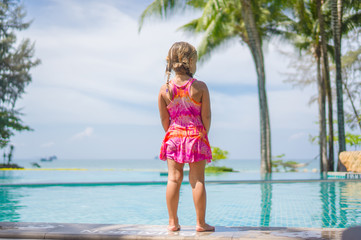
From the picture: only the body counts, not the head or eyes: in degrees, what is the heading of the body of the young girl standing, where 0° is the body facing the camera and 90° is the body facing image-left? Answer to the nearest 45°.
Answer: approximately 180°

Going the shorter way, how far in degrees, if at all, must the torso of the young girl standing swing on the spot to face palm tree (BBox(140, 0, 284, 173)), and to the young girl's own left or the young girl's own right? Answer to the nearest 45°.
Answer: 0° — they already face it

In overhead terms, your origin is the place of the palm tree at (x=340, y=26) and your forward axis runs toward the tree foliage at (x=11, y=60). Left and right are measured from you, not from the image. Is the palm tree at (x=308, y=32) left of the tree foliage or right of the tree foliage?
right

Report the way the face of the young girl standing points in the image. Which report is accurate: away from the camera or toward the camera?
away from the camera

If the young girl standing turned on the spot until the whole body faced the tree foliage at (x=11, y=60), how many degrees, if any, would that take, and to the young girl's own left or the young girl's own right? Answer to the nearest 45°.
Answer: approximately 45° to the young girl's own left

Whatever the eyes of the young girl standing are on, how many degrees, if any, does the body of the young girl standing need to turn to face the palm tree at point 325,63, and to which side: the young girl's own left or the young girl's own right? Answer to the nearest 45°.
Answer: approximately 45° to the young girl's own right

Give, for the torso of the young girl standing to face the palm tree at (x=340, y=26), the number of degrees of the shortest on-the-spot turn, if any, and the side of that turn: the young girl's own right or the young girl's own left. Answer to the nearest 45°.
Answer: approximately 45° to the young girl's own right

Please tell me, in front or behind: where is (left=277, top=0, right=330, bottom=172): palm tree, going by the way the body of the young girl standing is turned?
in front
